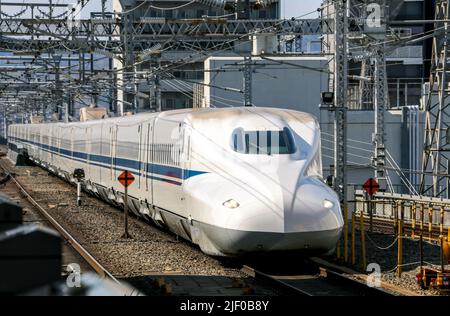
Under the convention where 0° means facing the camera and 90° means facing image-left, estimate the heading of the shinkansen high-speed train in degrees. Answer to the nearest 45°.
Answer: approximately 315°

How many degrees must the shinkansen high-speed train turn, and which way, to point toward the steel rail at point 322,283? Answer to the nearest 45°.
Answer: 0° — it already faces it

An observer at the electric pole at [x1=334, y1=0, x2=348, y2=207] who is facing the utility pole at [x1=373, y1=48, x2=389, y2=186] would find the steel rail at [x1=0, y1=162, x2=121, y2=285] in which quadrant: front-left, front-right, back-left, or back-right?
back-left

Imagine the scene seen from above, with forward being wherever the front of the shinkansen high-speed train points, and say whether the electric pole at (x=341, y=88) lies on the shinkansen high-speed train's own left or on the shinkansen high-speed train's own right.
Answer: on the shinkansen high-speed train's own left

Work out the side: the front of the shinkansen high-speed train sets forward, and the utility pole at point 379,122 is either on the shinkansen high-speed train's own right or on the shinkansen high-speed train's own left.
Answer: on the shinkansen high-speed train's own left
